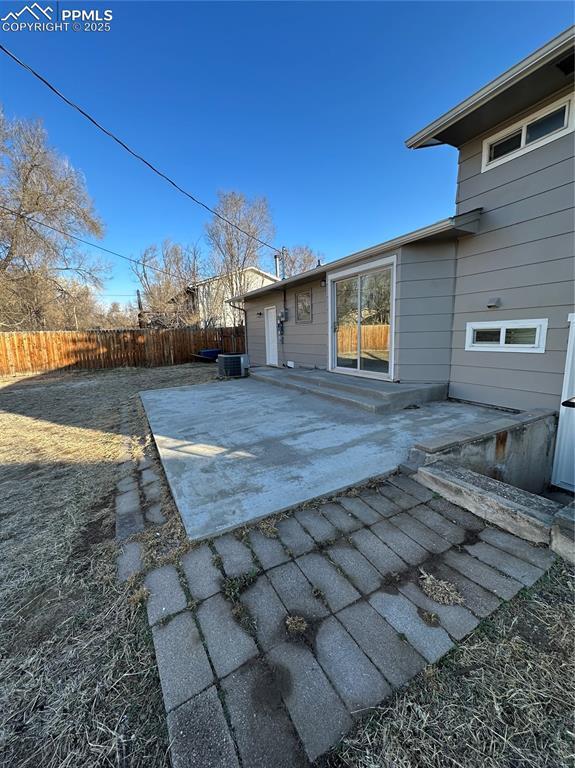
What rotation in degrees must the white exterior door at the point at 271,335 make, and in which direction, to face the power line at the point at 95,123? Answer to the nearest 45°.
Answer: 0° — it already faces it

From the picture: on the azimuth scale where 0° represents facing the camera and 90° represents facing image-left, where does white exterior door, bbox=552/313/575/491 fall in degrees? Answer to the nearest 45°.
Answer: approximately 45°

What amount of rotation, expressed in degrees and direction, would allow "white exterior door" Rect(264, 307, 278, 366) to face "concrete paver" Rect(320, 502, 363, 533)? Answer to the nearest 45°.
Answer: approximately 45° to its left

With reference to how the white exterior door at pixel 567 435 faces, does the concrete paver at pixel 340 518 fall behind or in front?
in front

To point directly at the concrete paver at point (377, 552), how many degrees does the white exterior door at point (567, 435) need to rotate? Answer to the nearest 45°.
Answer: approximately 45° to its left

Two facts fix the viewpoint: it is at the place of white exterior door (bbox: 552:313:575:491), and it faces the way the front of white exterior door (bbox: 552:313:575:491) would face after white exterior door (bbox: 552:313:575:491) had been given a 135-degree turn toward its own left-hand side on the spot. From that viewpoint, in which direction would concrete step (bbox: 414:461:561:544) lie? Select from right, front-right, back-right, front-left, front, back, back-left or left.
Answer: right

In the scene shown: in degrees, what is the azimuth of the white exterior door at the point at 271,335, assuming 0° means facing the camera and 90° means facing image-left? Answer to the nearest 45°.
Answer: approximately 45°

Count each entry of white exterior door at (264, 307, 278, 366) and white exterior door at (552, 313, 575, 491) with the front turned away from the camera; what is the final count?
0
